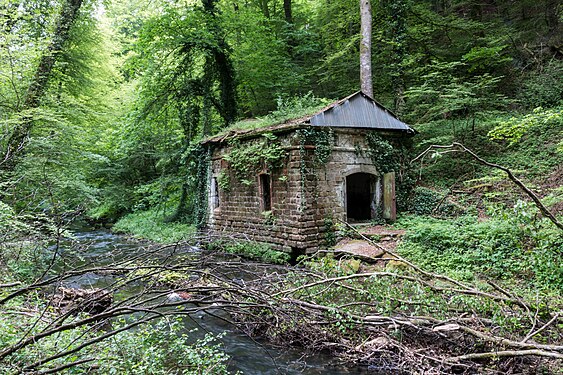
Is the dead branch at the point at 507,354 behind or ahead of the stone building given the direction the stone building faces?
ahead

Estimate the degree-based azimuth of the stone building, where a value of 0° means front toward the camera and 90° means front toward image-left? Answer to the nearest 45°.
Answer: approximately 315°

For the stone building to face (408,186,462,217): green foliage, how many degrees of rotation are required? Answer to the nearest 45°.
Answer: approximately 45° to its left
